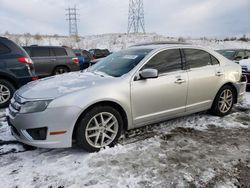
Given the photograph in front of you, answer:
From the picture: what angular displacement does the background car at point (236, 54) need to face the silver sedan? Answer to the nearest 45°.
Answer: approximately 45° to its left

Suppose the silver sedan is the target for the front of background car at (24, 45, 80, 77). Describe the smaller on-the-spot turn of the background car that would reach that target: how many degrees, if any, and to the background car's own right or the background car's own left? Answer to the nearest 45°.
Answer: approximately 90° to the background car's own left

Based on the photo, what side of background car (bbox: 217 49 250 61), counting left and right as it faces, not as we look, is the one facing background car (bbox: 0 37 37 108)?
front

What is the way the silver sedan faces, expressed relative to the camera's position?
facing the viewer and to the left of the viewer

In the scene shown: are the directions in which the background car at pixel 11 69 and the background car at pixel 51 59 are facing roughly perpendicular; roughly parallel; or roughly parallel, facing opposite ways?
roughly parallel

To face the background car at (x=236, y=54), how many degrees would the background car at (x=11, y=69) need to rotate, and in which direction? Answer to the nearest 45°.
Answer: approximately 180°

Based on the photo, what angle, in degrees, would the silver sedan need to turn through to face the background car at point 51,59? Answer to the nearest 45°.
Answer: approximately 90° to its right

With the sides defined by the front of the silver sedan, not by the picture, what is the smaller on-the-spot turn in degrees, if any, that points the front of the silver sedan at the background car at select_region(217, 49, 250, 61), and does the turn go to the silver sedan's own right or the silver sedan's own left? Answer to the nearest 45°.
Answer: approximately 180°

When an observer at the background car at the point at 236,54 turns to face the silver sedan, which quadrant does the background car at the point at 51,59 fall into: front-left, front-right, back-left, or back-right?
front-right

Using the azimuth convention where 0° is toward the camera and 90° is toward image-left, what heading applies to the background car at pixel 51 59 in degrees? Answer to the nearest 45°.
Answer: approximately 90°

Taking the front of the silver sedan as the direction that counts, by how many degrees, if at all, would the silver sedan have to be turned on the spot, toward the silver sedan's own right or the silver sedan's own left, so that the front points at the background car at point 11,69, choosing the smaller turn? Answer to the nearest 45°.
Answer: approximately 90° to the silver sedan's own right
